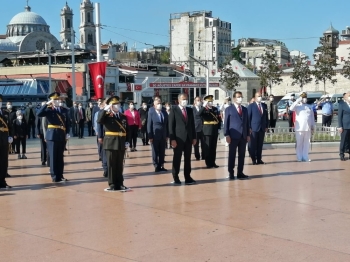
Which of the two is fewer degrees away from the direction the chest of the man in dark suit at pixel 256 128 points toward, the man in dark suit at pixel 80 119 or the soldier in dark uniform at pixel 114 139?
the soldier in dark uniform

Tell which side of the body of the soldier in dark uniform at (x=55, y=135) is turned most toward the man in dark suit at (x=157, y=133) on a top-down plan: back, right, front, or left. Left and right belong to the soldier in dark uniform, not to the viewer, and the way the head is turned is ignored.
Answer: left

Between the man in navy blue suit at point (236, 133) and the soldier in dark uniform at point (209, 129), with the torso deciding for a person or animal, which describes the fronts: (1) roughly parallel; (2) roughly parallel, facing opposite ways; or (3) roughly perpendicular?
roughly parallel

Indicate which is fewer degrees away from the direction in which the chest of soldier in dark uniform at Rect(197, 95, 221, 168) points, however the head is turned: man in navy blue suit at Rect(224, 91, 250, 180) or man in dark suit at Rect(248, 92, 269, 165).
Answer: the man in navy blue suit

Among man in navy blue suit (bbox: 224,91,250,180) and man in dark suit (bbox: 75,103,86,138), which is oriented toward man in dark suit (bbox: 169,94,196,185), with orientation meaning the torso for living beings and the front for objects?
man in dark suit (bbox: 75,103,86,138)

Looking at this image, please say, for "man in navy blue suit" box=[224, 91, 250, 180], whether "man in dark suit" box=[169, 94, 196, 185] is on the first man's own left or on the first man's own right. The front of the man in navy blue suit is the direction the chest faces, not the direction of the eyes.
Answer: on the first man's own right

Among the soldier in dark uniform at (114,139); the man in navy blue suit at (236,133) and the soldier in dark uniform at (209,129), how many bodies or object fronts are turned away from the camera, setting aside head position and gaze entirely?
0

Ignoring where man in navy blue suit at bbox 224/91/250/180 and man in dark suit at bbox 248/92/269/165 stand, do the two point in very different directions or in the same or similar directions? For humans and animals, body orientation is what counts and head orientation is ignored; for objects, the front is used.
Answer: same or similar directions

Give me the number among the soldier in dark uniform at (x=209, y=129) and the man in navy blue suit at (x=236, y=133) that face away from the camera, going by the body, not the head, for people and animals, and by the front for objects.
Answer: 0

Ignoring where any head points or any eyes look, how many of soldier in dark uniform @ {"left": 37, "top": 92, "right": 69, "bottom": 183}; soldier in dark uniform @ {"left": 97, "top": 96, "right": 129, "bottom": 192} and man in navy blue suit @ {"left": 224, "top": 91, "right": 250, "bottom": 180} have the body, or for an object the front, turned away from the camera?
0

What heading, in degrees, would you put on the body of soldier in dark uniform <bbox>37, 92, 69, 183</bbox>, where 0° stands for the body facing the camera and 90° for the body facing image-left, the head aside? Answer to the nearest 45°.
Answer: approximately 315°

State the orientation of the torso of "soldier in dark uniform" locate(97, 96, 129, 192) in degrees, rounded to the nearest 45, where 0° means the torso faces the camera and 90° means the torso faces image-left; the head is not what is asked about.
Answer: approximately 315°

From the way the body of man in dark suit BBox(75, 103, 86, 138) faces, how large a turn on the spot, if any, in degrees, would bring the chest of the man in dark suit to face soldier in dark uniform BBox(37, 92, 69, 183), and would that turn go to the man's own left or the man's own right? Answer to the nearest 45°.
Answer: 0° — they already face them

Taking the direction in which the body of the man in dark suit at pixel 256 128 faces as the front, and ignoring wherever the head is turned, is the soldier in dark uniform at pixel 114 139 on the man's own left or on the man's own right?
on the man's own right

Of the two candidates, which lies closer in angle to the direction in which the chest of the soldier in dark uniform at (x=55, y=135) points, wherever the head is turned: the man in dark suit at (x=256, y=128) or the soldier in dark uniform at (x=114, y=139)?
the soldier in dark uniform

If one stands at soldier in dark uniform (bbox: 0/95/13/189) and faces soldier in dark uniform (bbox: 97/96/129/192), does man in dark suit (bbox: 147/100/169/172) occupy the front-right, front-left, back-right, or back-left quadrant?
front-left
